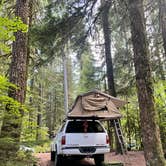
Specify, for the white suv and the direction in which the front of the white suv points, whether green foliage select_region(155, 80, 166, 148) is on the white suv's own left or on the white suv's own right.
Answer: on the white suv's own right

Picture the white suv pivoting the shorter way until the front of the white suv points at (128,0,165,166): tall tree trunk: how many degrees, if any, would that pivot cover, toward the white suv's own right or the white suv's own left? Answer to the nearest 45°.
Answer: approximately 135° to the white suv's own right

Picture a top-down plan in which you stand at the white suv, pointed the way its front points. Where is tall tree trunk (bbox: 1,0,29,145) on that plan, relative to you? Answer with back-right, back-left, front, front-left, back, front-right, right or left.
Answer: back-left

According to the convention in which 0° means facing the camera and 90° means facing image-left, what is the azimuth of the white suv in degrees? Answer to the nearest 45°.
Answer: approximately 180°
